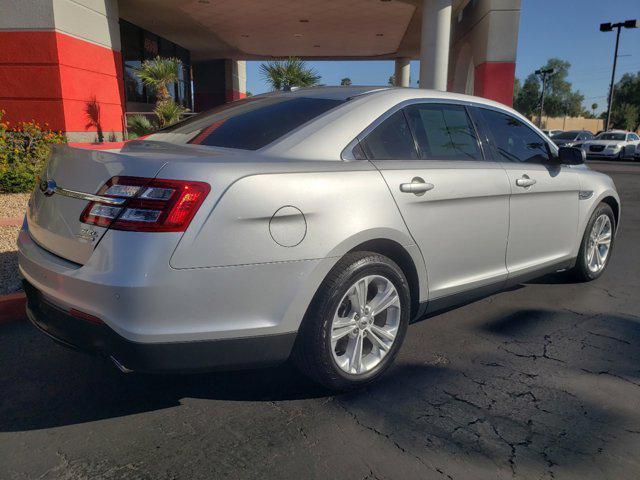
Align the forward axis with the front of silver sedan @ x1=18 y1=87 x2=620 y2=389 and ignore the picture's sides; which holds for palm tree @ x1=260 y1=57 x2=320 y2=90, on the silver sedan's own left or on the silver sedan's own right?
on the silver sedan's own left

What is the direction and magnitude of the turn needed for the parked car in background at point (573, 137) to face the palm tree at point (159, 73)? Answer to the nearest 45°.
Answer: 0° — it already faces it

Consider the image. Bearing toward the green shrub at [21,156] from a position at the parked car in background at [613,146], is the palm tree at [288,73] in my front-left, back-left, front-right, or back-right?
front-right

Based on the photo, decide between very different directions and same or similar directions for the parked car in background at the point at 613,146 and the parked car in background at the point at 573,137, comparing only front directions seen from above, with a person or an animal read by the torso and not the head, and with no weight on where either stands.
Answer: same or similar directions

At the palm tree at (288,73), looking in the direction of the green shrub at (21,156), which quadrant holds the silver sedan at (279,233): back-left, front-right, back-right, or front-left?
front-left

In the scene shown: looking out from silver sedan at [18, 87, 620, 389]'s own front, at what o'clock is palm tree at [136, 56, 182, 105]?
The palm tree is roughly at 10 o'clock from the silver sedan.

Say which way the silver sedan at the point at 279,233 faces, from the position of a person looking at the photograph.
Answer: facing away from the viewer and to the right of the viewer

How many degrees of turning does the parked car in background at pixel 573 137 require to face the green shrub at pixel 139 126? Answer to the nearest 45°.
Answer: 0° — it already faces it

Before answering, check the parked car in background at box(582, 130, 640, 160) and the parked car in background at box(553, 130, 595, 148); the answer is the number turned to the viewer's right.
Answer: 0

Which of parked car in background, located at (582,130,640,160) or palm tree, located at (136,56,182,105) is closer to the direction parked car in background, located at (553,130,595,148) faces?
the palm tree

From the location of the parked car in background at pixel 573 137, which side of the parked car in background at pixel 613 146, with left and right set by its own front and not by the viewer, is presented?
right

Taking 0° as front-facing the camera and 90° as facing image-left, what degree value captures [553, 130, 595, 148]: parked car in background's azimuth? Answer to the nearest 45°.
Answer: approximately 45°

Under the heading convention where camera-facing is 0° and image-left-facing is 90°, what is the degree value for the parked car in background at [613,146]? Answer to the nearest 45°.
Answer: approximately 45°
